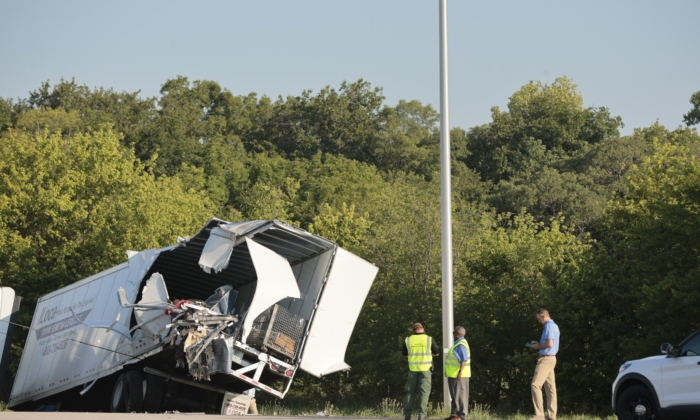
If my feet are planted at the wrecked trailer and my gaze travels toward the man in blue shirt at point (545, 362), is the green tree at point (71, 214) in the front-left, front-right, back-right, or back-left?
back-left

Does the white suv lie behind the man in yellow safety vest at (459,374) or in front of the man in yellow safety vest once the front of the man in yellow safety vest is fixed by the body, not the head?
behind

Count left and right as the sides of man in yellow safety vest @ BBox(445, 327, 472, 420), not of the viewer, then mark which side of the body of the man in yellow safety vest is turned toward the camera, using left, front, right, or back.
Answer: left
